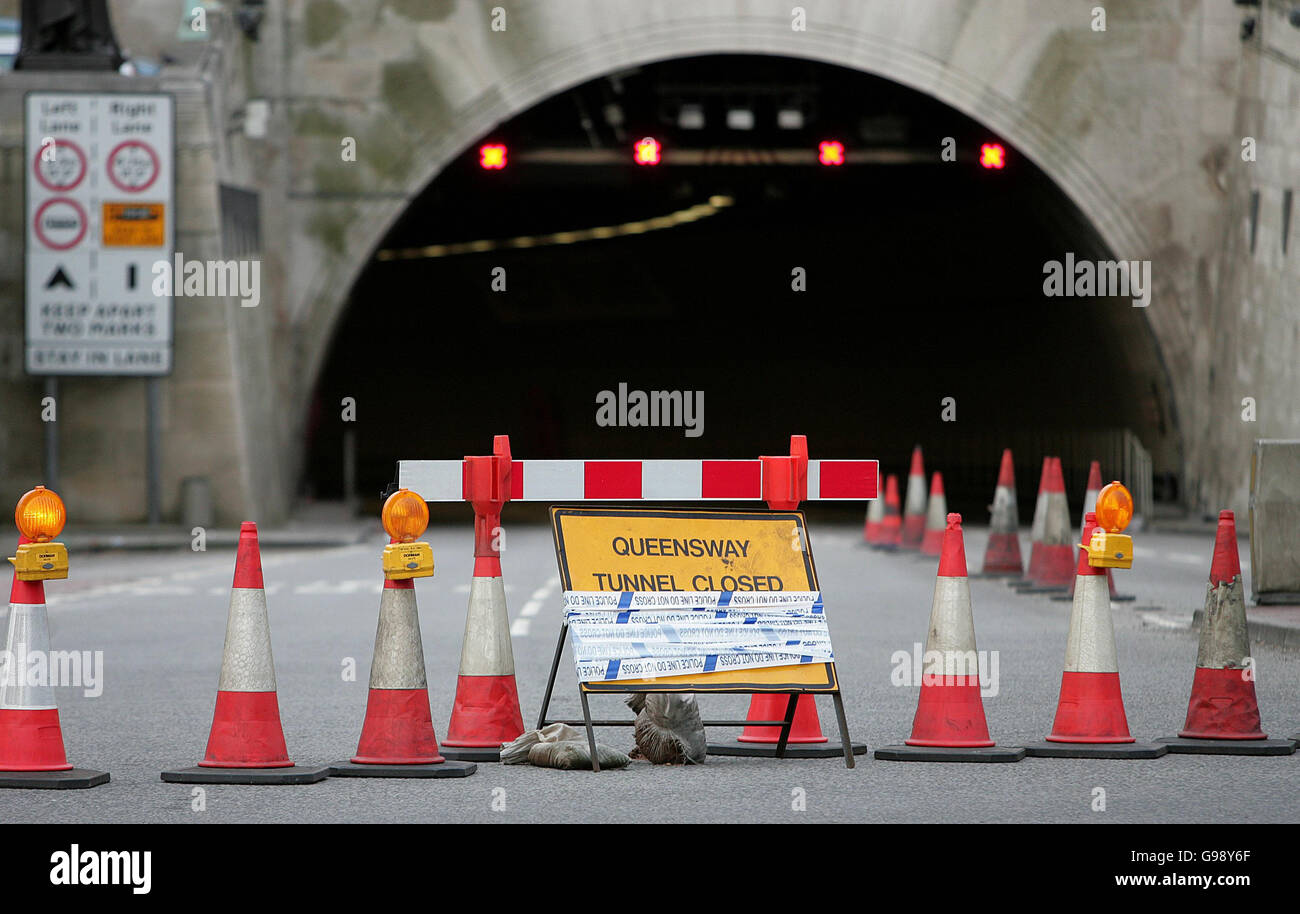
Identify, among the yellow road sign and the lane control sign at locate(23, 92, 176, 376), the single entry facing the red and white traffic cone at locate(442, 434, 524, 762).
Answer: the lane control sign

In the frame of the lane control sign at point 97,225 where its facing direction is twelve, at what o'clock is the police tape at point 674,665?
The police tape is roughly at 12 o'clock from the lane control sign.

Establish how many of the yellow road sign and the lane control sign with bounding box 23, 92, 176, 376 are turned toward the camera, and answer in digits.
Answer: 2

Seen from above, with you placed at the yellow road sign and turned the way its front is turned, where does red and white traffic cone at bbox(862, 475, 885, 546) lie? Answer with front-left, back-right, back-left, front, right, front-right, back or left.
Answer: back

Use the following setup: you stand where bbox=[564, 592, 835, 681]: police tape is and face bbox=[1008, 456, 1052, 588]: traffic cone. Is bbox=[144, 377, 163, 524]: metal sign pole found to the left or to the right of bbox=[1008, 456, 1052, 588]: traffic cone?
left

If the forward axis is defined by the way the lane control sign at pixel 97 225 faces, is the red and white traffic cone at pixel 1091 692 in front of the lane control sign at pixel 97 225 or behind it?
in front

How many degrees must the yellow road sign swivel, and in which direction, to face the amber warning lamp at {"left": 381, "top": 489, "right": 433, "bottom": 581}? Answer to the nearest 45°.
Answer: approximately 45° to its right

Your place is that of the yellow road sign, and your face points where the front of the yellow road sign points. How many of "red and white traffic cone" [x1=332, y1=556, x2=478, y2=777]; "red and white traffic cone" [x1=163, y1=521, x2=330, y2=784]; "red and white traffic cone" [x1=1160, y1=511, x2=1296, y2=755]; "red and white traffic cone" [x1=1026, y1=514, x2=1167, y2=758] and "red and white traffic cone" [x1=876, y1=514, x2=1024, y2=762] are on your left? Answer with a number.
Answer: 3

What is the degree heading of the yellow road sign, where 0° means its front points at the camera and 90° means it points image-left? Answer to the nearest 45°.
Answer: approximately 0°

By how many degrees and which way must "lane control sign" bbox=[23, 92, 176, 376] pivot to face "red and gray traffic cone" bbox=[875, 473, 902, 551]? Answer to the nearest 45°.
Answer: approximately 90° to its left

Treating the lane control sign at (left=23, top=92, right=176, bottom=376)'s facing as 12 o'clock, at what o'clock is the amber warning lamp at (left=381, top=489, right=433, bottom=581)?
The amber warning lamp is roughly at 12 o'clock from the lane control sign.
